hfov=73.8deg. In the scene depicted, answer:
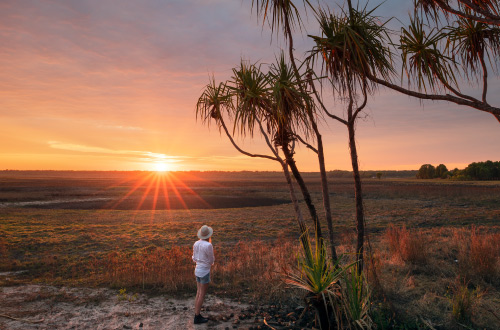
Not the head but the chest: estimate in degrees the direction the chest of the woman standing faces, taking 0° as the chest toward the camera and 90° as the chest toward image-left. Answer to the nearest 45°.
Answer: approximately 225°

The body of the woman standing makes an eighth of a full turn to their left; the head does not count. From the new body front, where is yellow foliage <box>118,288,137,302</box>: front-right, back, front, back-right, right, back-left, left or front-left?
front-left
